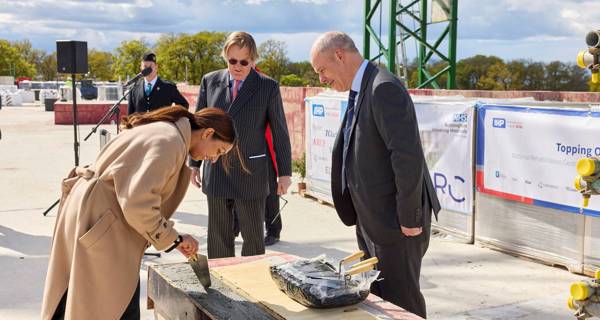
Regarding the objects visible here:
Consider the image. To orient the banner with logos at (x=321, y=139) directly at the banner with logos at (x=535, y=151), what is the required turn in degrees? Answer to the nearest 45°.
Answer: approximately 90° to its left

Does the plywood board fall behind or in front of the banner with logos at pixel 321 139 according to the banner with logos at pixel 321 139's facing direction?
in front

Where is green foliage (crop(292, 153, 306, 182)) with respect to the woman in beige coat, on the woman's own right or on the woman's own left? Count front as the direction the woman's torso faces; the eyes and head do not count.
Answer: on the woman's own left

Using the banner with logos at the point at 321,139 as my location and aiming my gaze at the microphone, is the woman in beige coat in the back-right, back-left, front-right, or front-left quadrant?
front-left

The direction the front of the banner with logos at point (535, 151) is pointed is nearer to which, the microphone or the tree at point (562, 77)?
the microphone

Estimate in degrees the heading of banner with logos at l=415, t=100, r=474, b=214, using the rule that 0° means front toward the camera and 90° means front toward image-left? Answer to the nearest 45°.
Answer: approximately 45°

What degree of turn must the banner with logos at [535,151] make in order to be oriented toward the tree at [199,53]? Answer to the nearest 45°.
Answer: approximately 90° to its right

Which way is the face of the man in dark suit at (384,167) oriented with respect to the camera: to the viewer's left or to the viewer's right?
to the viewer's left

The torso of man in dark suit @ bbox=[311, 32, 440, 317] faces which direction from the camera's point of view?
to the viewer's left

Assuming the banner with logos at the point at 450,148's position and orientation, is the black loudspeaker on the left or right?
on its right

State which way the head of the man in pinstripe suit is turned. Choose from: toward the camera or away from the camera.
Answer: toward the camera

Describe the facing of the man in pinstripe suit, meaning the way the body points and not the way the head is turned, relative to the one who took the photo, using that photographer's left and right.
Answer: facing the viewer
